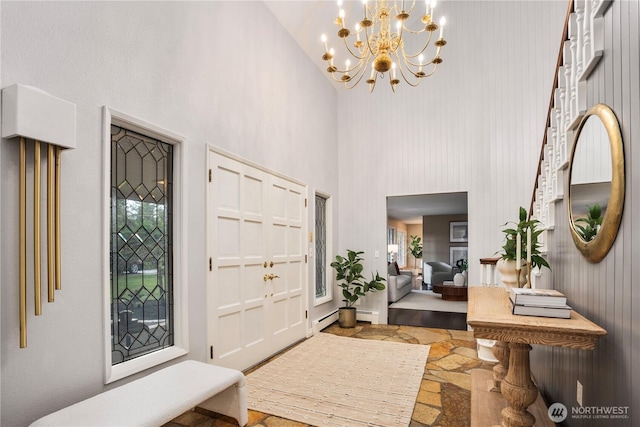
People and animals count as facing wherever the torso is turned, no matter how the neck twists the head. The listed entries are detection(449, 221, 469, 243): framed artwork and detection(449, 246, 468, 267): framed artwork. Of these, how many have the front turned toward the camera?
2

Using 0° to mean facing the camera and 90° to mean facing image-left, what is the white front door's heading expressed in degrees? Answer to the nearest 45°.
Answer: approximately 315°

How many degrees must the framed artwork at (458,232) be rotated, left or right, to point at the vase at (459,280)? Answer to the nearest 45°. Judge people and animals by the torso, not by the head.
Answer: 0° — it already faces it

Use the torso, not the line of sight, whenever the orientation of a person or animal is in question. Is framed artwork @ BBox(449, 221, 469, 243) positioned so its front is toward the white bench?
yes

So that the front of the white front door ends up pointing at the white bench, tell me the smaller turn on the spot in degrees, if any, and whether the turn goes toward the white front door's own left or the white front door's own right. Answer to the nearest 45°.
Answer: approximately 45° to the white front door's own right

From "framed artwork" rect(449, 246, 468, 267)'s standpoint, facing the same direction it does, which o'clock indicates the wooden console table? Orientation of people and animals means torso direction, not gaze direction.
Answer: The wooden console table is roughly at 12 o'clock from the framed artwork.

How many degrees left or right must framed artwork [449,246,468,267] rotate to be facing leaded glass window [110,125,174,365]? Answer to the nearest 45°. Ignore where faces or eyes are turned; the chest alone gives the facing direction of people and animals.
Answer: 0° — it already faces it

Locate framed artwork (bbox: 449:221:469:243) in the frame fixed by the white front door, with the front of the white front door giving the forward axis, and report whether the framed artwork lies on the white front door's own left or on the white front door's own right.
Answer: on the white front door's own left
